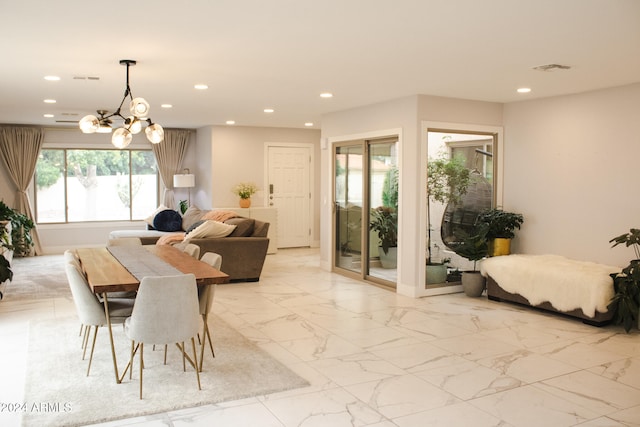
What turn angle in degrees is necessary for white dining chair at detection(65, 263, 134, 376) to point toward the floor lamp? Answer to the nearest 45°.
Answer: approximately 90° to its left

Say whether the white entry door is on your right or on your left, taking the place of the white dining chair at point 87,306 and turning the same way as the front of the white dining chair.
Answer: on your left

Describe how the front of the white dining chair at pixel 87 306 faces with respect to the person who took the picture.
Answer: facing to the right of the viewer

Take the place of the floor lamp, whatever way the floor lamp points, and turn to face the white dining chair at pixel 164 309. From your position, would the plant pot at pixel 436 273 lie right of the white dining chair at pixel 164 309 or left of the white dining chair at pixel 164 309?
left

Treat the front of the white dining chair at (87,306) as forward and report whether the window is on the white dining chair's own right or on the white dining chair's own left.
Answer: on the white dining chair's own left

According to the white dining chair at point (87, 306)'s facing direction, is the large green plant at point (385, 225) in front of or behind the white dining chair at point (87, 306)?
in front

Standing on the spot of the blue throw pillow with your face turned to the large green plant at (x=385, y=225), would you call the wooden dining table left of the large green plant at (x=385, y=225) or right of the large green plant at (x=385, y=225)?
right

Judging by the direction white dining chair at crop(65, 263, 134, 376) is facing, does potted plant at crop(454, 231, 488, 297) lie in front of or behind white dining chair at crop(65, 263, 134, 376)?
in front

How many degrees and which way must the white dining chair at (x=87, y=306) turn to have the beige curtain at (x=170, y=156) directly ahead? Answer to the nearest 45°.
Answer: approximately 90° to its left

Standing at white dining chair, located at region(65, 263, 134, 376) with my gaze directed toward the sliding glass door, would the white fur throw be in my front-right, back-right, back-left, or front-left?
front-right
